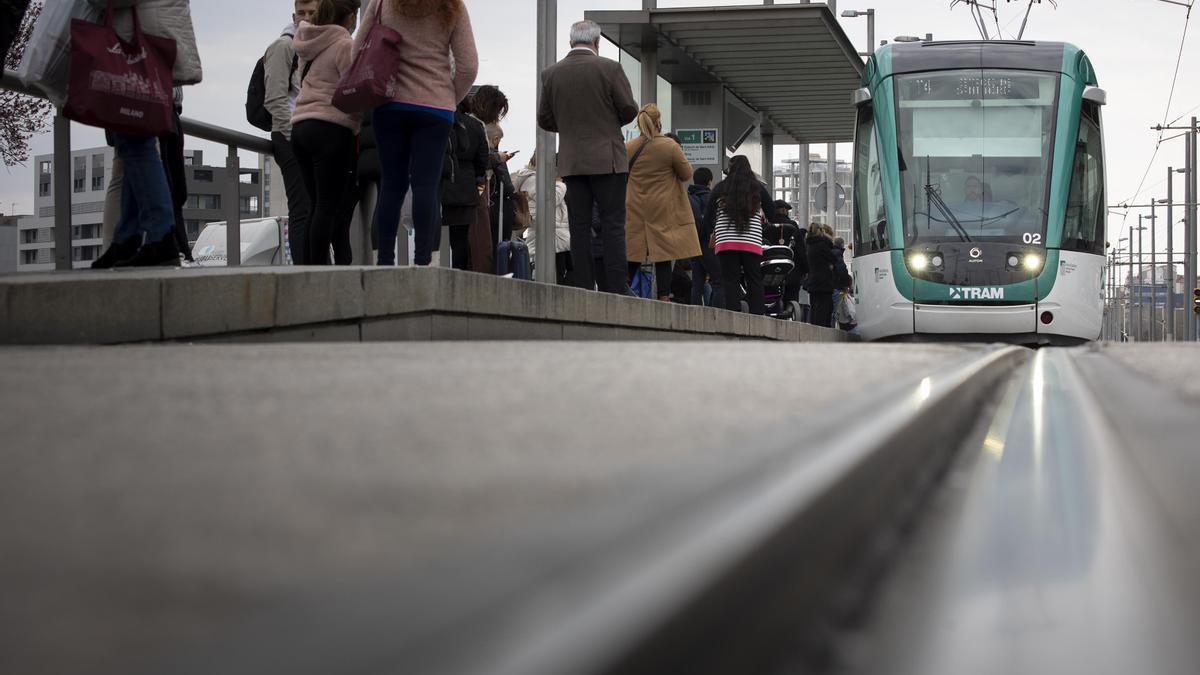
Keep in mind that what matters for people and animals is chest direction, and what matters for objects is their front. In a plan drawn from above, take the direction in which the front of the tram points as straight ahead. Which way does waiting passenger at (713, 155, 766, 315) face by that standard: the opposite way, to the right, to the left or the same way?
the opposite way

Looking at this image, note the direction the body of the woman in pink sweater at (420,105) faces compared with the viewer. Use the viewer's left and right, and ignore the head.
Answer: facing away from the viewer

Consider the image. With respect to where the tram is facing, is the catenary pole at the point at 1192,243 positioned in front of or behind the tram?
behind

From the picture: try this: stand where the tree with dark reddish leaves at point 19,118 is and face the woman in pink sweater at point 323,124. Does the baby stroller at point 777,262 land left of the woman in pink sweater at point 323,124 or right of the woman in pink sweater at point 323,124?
left

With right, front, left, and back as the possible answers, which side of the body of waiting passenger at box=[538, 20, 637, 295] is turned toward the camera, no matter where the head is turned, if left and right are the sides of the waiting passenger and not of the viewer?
back

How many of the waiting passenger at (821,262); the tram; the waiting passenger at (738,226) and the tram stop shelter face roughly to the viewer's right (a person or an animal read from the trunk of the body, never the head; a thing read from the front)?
1

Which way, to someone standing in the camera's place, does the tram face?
facing the viewer

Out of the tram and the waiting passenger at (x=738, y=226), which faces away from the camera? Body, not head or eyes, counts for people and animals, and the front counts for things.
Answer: the waiting passenger

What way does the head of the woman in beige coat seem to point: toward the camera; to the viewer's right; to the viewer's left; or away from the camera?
away from the camera

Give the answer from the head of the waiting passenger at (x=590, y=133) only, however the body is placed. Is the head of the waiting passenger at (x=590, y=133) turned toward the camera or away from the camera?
away from the camera

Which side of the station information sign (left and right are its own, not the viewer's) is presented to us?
front

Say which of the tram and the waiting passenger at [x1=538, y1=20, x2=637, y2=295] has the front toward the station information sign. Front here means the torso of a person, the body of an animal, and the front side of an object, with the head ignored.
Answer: the waiting passenger

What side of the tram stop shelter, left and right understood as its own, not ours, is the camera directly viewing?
right

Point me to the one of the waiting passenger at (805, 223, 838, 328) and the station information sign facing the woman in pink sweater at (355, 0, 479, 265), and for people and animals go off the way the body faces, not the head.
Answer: the station information sign

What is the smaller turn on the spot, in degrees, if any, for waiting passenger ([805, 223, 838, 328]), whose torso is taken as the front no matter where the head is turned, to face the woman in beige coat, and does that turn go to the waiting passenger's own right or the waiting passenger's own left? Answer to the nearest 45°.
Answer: approximately 180°

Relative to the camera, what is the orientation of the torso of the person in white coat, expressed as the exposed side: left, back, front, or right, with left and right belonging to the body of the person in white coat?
back

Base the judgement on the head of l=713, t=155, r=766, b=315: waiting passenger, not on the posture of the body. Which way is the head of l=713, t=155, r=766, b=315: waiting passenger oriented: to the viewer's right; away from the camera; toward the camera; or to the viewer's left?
away from the camera

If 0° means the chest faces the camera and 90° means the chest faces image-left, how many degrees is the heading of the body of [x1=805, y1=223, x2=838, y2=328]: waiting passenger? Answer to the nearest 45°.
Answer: approximately 180°
